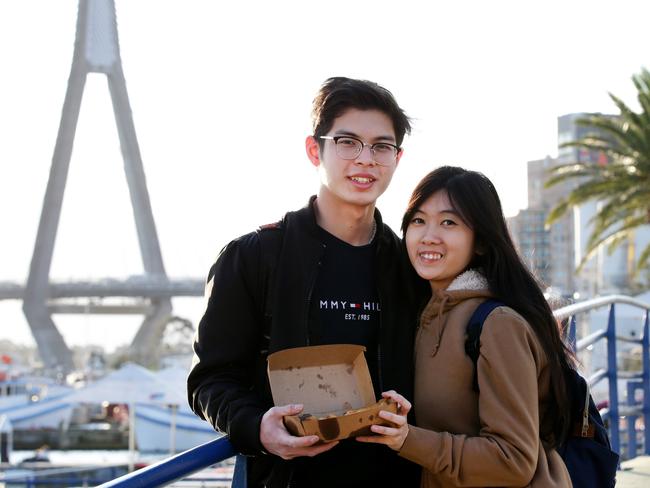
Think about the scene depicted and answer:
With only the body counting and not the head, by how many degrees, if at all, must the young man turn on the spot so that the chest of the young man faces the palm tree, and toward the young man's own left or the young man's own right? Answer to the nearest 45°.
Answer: approximately 135° to the young man's own left

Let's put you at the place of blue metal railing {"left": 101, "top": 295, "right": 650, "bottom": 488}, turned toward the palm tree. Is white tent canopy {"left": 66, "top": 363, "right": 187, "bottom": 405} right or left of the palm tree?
left

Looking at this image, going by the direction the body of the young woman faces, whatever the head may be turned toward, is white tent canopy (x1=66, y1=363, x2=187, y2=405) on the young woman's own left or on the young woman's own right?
on the young woman's own right

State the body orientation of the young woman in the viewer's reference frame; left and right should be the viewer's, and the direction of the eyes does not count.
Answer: facing the viewer and to the left of the viewer

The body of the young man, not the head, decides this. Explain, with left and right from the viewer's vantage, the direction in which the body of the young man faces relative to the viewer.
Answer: facing the viewer and to the right of the viewer

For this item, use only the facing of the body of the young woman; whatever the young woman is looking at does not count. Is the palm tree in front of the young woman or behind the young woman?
behind

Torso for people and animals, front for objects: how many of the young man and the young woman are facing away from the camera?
0

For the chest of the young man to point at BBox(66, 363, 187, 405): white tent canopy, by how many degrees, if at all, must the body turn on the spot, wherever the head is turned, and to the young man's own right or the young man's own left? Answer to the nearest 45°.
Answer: approximately 135° to the young man's own left
